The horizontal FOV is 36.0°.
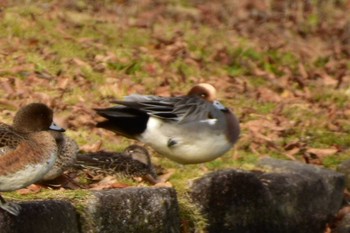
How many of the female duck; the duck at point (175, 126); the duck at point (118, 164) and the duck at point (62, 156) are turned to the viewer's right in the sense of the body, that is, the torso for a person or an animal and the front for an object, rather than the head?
4

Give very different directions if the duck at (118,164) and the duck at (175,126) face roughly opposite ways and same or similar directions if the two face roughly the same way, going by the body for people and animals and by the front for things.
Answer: same or similar directions

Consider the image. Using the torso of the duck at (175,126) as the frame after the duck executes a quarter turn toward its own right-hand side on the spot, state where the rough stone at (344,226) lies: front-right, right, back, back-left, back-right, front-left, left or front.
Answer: left

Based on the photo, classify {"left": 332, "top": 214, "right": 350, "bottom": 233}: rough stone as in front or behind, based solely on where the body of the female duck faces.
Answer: in front

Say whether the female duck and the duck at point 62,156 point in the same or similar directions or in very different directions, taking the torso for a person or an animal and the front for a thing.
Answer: same or similar directions

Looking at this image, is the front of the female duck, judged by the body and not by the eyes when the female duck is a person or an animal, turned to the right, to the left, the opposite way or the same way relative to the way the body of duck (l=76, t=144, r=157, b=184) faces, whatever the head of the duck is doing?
the same way

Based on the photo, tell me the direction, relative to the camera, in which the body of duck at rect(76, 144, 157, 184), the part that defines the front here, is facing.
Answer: to the viewer's right

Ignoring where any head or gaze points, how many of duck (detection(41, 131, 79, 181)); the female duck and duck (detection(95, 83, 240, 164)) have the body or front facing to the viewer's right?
3

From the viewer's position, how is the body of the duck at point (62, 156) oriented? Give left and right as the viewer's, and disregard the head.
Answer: facing to the right of the viewer

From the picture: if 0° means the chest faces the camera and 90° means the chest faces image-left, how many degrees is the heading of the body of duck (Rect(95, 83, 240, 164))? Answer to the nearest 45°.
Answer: approximately 270°

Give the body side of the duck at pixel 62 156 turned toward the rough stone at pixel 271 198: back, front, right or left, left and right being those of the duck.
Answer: front

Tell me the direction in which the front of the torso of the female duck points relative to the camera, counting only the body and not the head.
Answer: to the viewer's right
